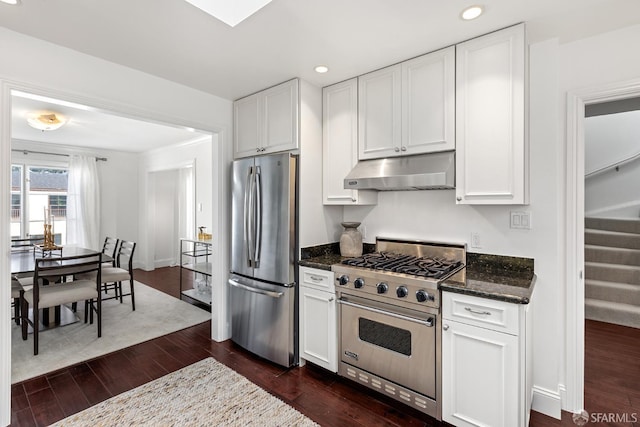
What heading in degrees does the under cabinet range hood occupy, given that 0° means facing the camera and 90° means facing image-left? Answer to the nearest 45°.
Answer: approximately 45°

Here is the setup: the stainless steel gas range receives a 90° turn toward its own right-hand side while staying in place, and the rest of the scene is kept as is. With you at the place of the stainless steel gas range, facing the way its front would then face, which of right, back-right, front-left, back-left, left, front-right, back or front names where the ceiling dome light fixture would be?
front-left

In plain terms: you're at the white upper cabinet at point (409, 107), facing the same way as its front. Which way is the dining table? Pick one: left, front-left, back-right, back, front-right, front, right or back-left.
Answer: front-right

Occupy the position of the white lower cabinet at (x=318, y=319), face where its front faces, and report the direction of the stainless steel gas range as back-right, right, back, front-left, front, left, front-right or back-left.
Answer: left

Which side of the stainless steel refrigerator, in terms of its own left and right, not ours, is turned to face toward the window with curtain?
right

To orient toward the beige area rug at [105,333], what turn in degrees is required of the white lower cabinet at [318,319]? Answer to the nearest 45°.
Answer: approximately 45° to its right

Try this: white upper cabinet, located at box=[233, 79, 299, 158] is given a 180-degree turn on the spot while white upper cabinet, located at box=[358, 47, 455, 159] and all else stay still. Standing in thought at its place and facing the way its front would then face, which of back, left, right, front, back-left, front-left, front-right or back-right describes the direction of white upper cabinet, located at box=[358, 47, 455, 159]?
right

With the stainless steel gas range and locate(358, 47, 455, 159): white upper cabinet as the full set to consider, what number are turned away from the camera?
0

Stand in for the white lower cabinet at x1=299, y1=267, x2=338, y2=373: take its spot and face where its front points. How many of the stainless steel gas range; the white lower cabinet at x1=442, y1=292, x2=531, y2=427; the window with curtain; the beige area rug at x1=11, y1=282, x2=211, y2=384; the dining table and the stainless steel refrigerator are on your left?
2

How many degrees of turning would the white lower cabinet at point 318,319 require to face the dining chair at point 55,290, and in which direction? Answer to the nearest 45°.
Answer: approximately 45° to its right
